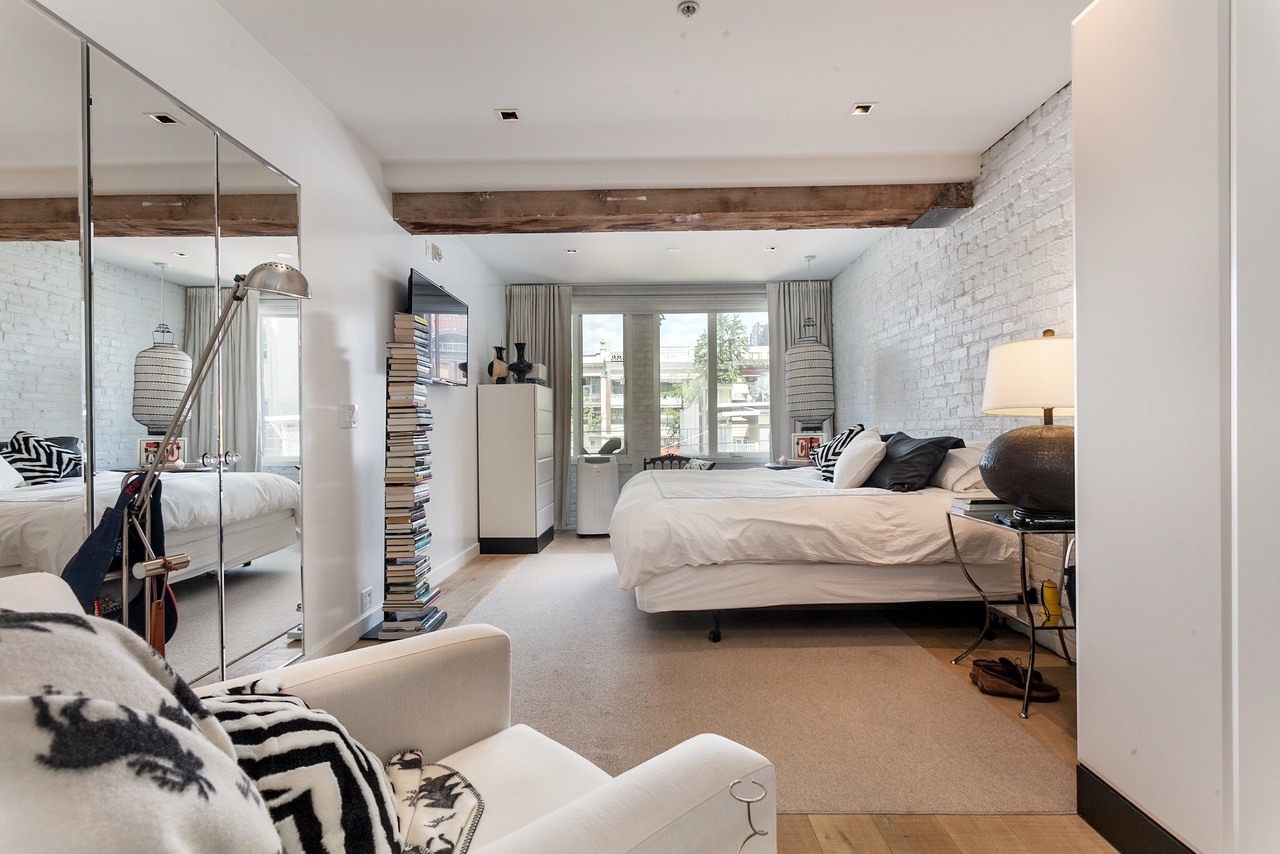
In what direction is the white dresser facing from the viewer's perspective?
to the viewer's right

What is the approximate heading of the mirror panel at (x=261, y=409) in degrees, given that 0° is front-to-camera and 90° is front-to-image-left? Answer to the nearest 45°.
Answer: approximately 315°

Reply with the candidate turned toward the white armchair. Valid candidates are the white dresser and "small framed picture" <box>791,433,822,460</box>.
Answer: the small framed picture

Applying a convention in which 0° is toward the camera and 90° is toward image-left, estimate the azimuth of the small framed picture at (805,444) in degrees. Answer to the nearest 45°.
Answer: approximately 0°

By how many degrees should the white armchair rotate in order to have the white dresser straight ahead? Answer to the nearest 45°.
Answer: approximately 45° to its left

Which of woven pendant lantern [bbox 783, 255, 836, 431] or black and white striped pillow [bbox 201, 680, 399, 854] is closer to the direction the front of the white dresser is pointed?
the woven pendant lantern

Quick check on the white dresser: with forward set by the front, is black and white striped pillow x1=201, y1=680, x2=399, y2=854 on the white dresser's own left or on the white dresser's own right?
on the white dresser's own right
